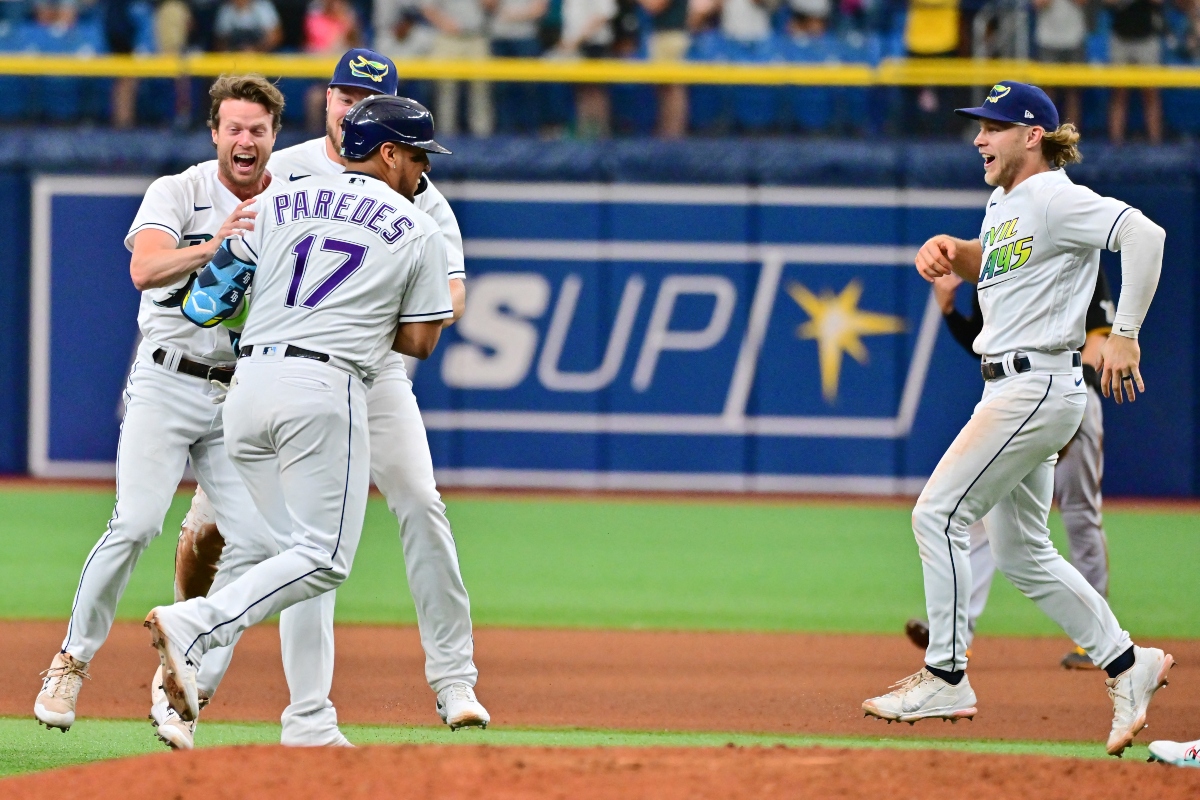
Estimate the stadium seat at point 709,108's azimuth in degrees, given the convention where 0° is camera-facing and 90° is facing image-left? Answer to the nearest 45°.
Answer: approximately 0°

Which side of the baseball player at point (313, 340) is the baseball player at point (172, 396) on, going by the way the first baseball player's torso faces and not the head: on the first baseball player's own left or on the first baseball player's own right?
on the first baseball player's own left

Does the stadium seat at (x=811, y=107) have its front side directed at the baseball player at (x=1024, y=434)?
yes

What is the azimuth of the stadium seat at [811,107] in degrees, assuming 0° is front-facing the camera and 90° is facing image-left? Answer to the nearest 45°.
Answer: approximately 0°

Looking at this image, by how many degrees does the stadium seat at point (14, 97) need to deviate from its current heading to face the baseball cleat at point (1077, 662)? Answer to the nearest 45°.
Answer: approximately 45° to its left

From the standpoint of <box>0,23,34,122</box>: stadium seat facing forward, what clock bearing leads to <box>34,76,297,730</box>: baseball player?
The baseball player is roughly at 12 o'clock from the stadium seat.
